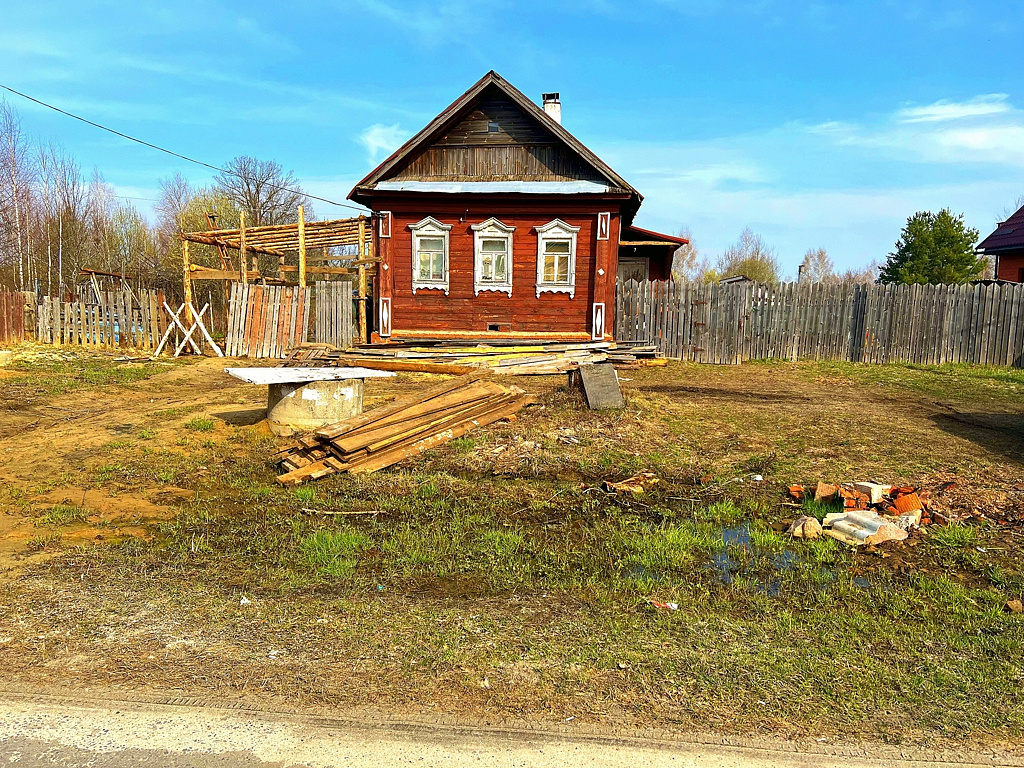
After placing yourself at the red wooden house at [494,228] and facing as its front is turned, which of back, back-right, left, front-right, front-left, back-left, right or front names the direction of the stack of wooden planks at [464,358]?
front

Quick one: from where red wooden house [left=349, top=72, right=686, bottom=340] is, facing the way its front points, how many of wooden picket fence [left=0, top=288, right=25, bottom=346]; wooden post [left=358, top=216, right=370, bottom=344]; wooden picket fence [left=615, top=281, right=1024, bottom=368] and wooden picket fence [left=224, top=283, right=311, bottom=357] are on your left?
1

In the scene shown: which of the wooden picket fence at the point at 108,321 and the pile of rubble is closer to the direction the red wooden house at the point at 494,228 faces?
the pile of rubble

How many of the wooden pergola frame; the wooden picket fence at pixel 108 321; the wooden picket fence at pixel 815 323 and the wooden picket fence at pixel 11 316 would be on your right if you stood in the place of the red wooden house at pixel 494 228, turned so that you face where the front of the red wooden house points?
3

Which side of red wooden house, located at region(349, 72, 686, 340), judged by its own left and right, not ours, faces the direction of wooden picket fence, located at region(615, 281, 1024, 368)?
left

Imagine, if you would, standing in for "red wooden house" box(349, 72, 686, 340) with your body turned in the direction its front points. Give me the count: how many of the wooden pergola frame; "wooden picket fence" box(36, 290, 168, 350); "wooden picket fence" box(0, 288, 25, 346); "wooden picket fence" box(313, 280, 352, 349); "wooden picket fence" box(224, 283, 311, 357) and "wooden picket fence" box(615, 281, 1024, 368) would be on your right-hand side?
5

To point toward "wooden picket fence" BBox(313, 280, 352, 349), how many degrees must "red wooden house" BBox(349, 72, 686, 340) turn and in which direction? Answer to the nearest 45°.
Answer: approximately 90° to its right

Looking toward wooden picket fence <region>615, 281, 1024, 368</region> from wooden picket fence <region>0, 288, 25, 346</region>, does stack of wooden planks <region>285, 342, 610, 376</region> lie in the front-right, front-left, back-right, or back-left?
front-right

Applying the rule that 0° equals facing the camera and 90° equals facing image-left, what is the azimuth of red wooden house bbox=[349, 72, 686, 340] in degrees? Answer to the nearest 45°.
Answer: approximately 0°

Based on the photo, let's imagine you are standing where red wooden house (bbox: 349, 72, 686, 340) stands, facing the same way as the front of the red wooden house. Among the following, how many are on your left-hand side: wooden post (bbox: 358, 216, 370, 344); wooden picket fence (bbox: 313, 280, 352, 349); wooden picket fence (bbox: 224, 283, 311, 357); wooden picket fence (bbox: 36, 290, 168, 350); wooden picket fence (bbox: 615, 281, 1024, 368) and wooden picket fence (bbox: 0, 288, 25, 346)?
1

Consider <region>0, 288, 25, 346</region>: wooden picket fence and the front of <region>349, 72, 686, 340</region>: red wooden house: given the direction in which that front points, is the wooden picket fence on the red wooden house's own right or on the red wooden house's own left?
on the red wooden house's own right

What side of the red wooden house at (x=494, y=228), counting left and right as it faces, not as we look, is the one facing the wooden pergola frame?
right

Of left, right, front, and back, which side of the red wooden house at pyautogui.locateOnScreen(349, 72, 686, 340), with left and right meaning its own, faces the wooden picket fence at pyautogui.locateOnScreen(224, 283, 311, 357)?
right

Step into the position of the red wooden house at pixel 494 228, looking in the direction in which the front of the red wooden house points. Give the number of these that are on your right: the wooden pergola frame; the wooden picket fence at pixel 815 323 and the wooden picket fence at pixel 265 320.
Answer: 2
